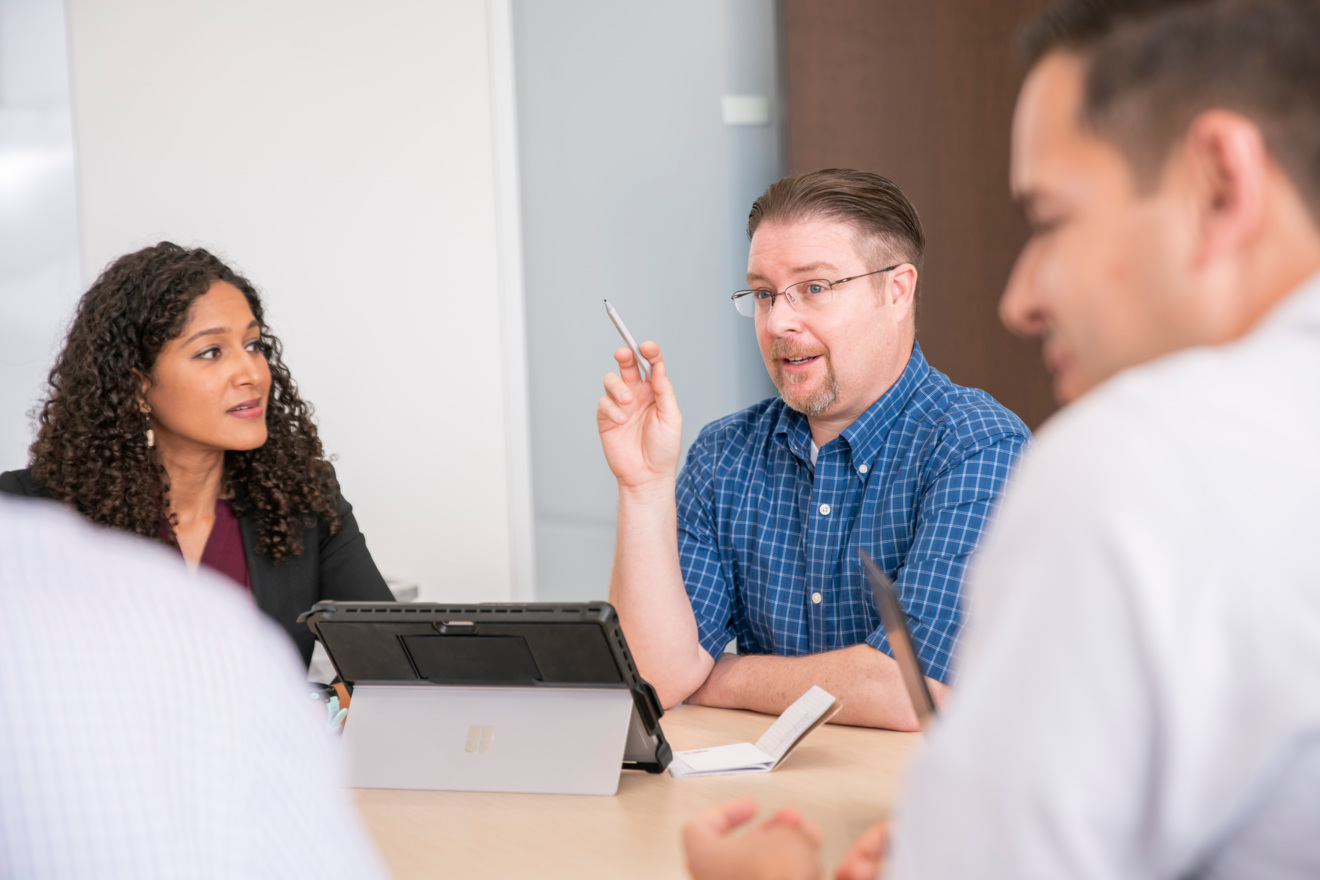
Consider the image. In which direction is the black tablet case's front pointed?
away from the camera

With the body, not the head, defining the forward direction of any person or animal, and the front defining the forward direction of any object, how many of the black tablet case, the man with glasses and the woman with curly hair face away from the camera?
1

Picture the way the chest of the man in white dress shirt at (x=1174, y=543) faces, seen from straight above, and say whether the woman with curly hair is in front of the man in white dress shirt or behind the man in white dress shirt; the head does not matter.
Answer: in front

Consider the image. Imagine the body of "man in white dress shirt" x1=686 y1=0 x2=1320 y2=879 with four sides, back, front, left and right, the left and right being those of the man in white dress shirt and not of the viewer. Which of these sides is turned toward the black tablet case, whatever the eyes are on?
front

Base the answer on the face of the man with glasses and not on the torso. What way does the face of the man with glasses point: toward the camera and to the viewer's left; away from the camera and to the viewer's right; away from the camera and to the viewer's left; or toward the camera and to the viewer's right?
toward the camera and to the viewer's left

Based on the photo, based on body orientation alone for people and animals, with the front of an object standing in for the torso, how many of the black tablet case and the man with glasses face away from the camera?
1

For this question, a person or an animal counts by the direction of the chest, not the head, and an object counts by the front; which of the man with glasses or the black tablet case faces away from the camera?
the black tablet case

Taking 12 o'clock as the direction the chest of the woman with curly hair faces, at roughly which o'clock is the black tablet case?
The black tablet case is roughly at 1 o'clock from the woman with curly hair.

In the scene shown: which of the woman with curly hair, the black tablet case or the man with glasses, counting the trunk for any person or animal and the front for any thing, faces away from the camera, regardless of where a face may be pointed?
the black tablet case

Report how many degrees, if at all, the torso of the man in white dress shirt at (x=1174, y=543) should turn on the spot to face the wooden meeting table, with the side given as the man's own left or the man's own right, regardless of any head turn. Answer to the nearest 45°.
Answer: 0° — they already face it
